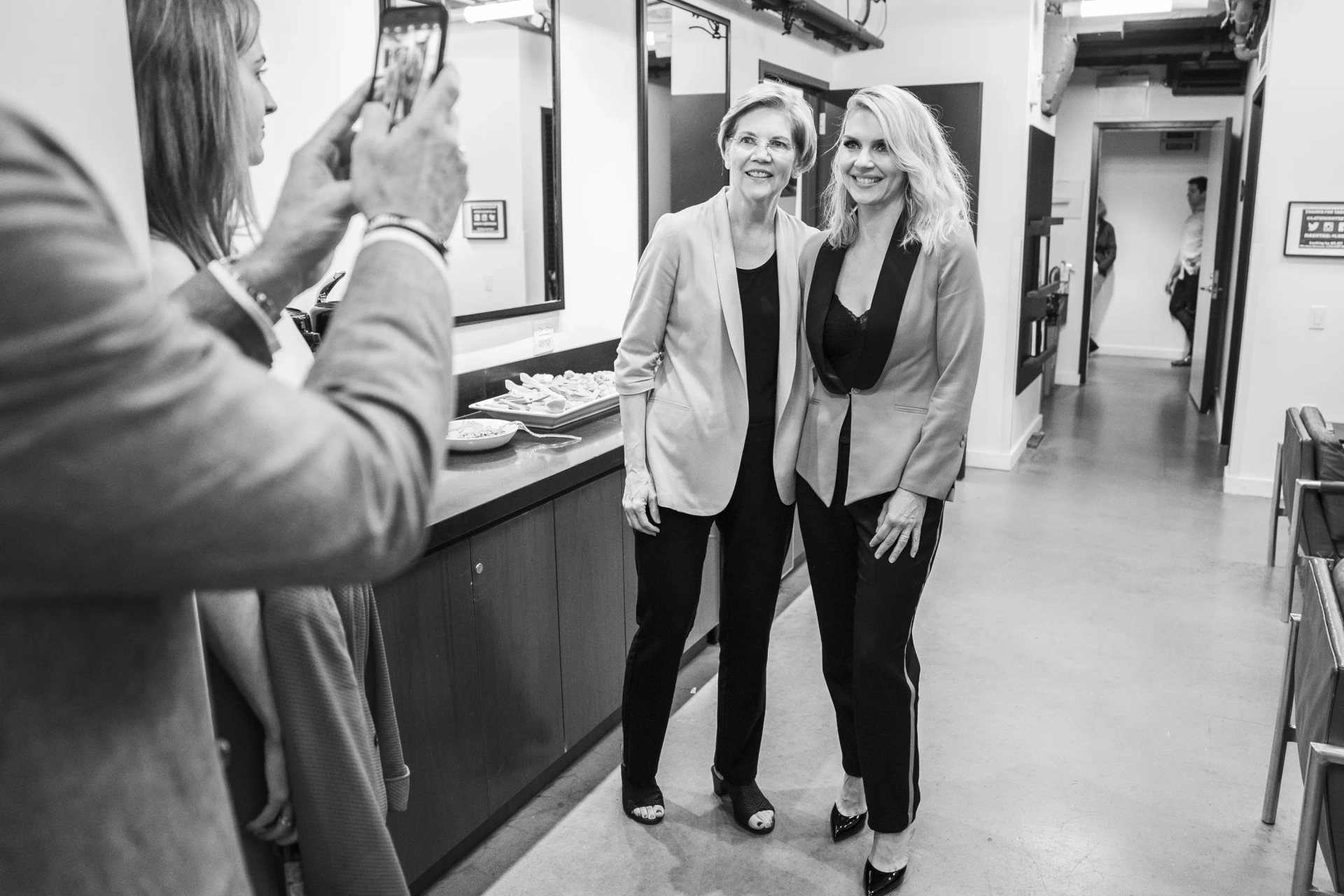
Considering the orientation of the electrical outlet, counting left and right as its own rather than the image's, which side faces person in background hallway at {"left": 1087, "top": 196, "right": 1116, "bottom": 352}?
left

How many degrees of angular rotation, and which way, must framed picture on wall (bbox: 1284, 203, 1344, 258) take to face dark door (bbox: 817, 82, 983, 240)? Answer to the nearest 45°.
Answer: approximately 90° to its right

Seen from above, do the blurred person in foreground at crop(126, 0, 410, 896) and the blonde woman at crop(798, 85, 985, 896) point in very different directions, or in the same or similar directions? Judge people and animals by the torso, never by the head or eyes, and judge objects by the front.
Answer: very different directions

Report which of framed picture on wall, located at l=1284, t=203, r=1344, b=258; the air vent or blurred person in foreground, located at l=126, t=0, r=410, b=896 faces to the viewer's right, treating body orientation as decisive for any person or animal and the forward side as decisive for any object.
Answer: the blurred person in foreground

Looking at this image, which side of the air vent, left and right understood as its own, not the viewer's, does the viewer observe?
front

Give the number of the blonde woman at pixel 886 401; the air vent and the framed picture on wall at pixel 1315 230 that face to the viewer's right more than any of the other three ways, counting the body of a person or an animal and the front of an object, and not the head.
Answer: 0

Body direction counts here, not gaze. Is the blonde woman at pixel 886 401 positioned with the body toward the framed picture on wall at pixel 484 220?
no

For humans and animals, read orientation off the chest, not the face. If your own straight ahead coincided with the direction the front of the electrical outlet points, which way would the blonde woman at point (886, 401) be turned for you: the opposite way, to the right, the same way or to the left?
to the right

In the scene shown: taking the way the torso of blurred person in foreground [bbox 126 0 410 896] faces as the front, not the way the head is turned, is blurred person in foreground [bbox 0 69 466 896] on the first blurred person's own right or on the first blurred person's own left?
on the first blurred person's own right

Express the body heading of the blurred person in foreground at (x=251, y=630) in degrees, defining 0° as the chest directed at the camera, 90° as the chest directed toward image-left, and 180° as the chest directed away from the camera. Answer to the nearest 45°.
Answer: approximately 270°

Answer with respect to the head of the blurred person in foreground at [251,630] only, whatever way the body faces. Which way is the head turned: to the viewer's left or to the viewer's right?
to the viewer's right

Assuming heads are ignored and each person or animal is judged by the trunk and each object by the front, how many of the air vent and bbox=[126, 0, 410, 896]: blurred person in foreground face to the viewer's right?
1

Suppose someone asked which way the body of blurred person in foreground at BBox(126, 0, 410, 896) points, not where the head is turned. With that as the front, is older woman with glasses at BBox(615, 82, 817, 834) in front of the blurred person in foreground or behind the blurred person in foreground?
in front

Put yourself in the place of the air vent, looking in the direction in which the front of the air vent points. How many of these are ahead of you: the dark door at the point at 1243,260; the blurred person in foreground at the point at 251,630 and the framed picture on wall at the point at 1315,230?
3

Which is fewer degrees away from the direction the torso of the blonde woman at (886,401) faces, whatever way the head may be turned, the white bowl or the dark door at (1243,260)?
the white bowl
